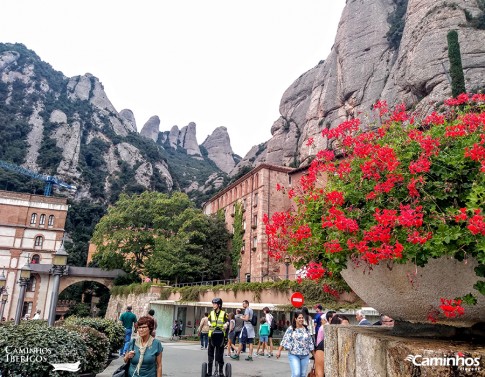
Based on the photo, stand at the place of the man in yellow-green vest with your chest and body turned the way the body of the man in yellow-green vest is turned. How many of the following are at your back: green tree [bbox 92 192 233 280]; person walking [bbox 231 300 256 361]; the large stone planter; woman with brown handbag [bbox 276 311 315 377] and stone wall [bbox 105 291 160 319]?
3

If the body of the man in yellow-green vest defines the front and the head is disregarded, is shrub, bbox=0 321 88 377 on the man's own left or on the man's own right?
on the man's own right

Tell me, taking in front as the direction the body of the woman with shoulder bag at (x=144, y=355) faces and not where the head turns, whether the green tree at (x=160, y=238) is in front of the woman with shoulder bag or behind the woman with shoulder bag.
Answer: behind

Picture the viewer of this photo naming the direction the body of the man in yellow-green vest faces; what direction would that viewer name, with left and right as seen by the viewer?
facing the viewer

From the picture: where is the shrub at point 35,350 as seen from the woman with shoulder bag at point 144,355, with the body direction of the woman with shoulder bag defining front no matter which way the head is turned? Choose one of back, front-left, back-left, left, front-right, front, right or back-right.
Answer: right

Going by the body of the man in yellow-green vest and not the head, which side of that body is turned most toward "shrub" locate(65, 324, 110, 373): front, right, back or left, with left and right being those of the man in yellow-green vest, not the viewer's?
right

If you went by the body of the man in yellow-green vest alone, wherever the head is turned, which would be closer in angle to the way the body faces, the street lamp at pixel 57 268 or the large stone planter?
the large stone planter

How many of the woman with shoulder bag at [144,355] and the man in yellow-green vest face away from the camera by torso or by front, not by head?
0

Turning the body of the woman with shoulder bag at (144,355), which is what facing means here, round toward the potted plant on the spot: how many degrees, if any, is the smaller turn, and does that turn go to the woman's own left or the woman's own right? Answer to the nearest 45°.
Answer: approximately 90° to the woman's own left

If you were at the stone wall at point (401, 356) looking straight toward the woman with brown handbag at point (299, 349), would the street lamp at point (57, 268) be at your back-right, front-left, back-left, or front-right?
front-left

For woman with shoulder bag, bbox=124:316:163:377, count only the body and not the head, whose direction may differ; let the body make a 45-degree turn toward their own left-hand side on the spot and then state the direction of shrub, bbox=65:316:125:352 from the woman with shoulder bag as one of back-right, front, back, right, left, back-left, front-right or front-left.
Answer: back

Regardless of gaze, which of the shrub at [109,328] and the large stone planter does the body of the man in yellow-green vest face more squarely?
the large stone planter

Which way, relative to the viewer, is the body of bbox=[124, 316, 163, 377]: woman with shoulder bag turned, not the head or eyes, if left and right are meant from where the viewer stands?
facing the viewer and to the left of the viewer

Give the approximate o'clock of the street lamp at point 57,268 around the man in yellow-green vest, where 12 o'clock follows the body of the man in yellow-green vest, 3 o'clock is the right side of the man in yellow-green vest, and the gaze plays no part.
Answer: The street lamp is roughly at 4 o'clock from the man in yellow-green vest.

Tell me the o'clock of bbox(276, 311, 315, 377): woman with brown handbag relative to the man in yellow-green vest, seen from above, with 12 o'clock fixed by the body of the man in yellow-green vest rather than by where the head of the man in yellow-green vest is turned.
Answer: The woman with brown handbag is roughly at 10 o'clock from the man in yellow-green vest.
